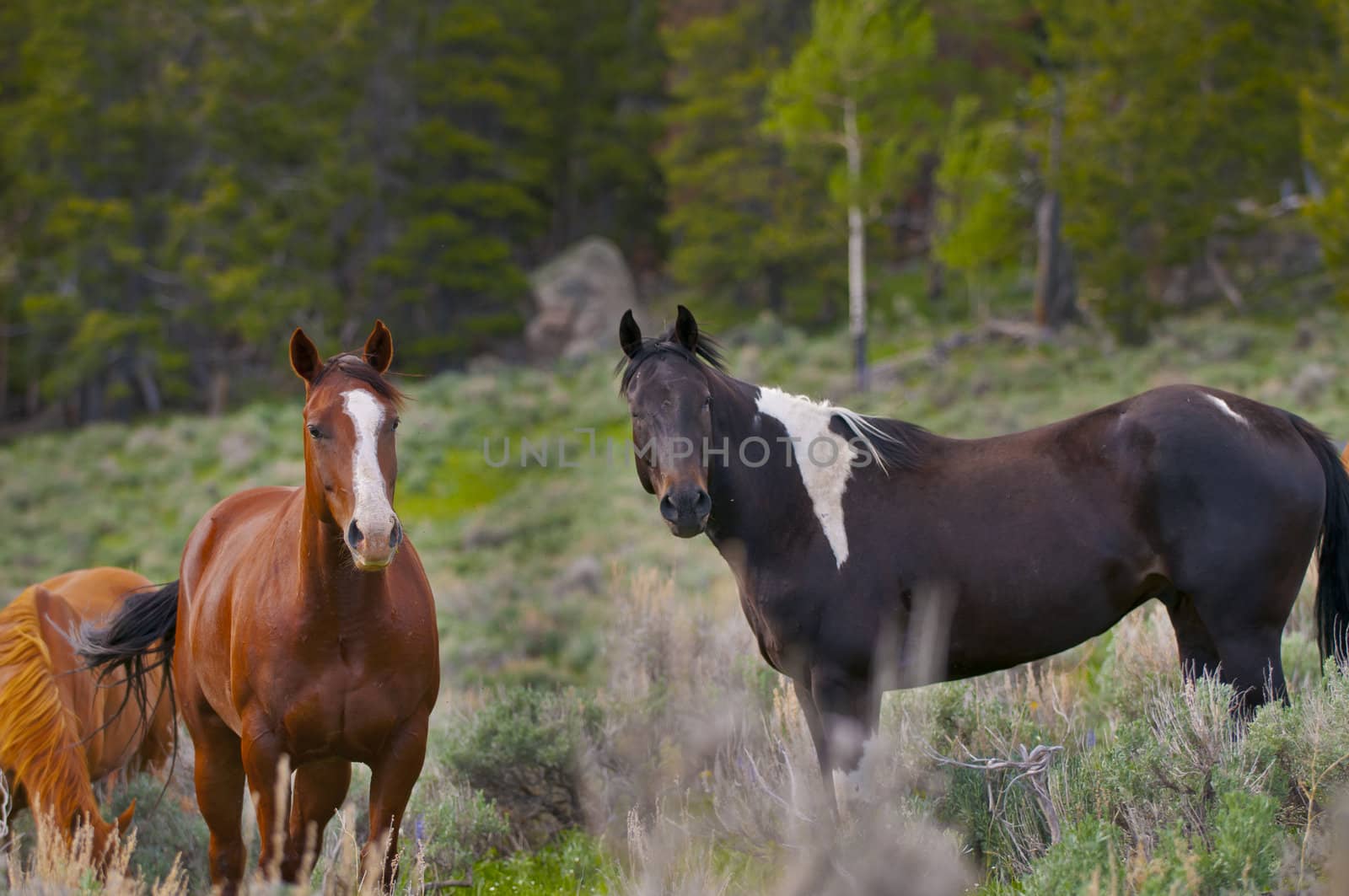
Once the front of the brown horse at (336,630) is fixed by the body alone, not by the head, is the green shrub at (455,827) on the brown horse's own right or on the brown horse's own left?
on the brown horse's own left

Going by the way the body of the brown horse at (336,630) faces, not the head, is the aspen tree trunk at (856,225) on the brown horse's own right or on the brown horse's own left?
on the brown horse's own left

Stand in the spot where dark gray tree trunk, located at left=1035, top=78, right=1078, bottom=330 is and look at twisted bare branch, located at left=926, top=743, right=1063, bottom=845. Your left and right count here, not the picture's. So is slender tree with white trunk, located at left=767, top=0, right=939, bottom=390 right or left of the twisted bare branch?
right

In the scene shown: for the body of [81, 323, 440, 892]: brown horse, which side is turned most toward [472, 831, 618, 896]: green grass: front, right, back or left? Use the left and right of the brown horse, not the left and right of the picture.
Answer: left

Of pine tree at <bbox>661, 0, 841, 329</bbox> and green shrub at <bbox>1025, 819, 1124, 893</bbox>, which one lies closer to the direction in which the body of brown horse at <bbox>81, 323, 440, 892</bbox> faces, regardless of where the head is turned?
the green shrub

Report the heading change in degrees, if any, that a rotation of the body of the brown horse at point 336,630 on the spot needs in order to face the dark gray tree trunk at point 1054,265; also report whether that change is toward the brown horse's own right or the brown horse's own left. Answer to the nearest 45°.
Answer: approximately 90° to the brown horse's own left

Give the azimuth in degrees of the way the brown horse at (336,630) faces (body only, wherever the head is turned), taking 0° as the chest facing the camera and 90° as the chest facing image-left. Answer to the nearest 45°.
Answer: approximately 315°

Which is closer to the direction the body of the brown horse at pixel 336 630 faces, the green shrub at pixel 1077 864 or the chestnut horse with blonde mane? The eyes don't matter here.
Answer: the green shrub

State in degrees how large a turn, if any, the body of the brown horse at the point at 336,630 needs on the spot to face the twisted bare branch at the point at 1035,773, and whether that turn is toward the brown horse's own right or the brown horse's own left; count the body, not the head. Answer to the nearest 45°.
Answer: approximately 45° to the brown horse's own left

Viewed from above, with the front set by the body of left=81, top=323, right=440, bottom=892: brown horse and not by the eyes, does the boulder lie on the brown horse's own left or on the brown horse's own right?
on the brown horse's own left
